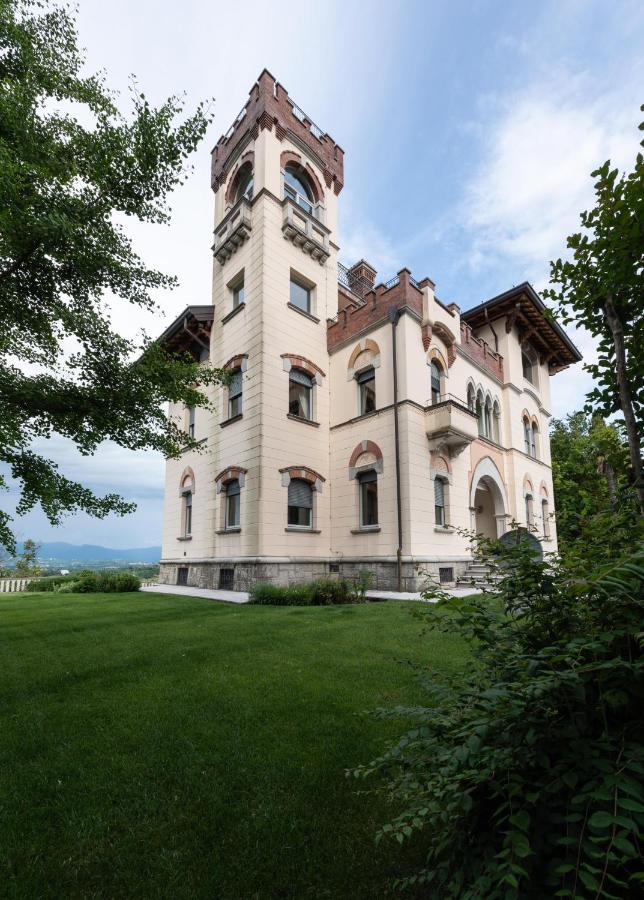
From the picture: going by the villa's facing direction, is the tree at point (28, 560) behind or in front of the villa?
behind

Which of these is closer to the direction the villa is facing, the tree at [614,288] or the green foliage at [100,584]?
the tree

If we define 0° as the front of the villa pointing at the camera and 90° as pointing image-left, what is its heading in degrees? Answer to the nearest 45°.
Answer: approximately 315°

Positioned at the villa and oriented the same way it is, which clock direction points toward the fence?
The fence is roughly at 5 o'clock from the villa.

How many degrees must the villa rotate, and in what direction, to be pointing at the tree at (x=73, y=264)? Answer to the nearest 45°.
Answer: approximately 45° to its right

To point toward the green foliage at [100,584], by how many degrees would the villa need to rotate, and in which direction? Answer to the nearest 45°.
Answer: approximately 135° to its right

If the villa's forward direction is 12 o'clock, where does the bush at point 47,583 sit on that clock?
The bush is roughly at 5 o'clock from the villa.

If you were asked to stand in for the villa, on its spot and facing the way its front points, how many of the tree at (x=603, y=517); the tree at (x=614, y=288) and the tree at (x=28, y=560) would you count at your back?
1

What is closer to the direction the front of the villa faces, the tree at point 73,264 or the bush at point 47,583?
the tree
